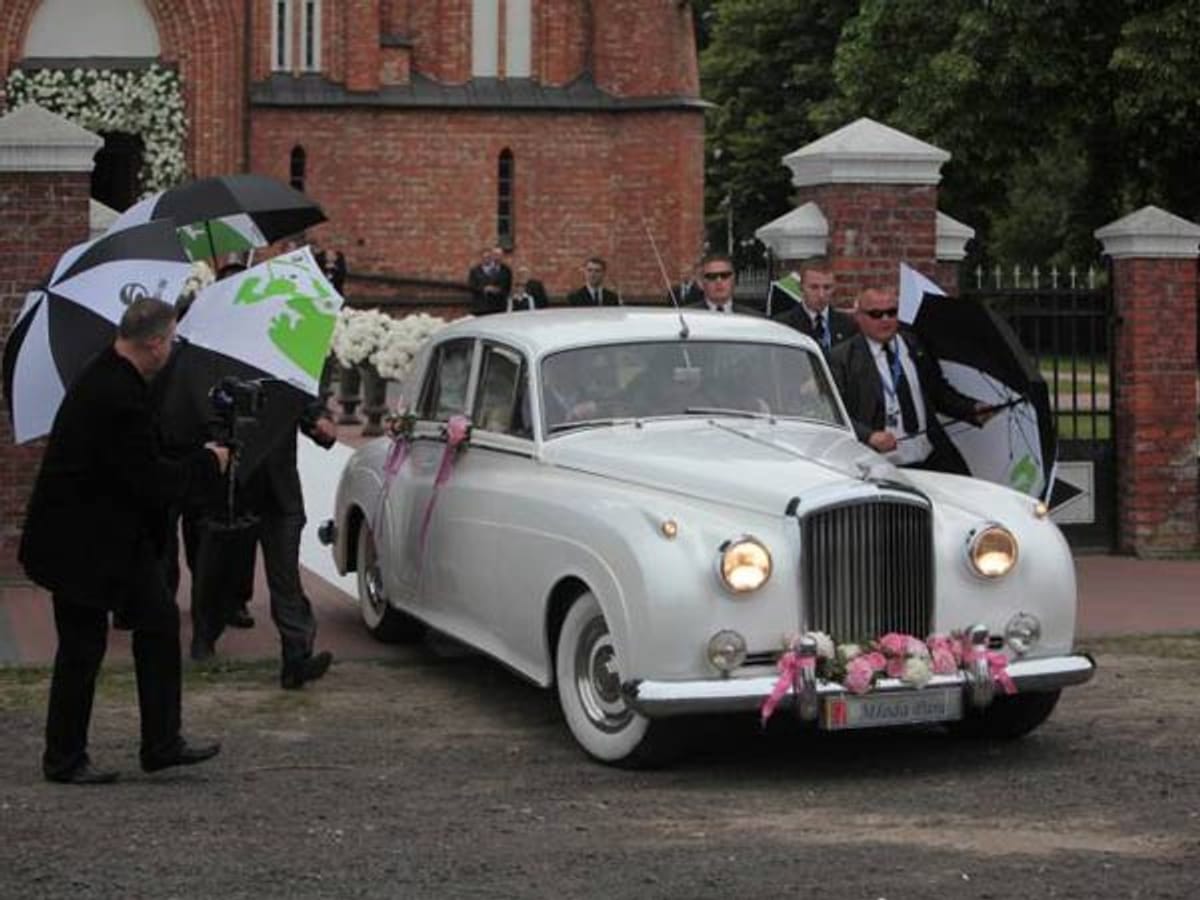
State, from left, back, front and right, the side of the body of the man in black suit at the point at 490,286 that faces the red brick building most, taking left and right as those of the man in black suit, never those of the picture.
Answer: back

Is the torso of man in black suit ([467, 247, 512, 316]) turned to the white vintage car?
yes

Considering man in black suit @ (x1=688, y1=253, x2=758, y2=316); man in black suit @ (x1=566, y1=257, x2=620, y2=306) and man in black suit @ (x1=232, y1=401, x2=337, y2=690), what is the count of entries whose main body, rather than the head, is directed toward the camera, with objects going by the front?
2

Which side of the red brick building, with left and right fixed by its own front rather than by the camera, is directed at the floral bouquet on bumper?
front

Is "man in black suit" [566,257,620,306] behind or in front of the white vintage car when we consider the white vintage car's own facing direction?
behind

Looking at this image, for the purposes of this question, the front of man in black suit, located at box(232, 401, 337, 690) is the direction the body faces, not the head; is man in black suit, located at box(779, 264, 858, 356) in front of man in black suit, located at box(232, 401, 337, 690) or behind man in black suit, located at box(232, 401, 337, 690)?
in front

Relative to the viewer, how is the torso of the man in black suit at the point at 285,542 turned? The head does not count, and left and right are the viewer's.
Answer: facing to the right of the viewer
